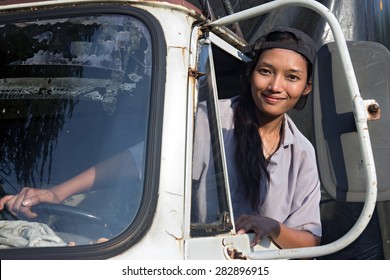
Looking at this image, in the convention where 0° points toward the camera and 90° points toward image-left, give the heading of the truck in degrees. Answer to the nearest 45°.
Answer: approximately 45°

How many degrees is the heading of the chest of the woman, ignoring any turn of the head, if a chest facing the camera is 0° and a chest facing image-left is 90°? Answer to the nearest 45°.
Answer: approximately 0°
